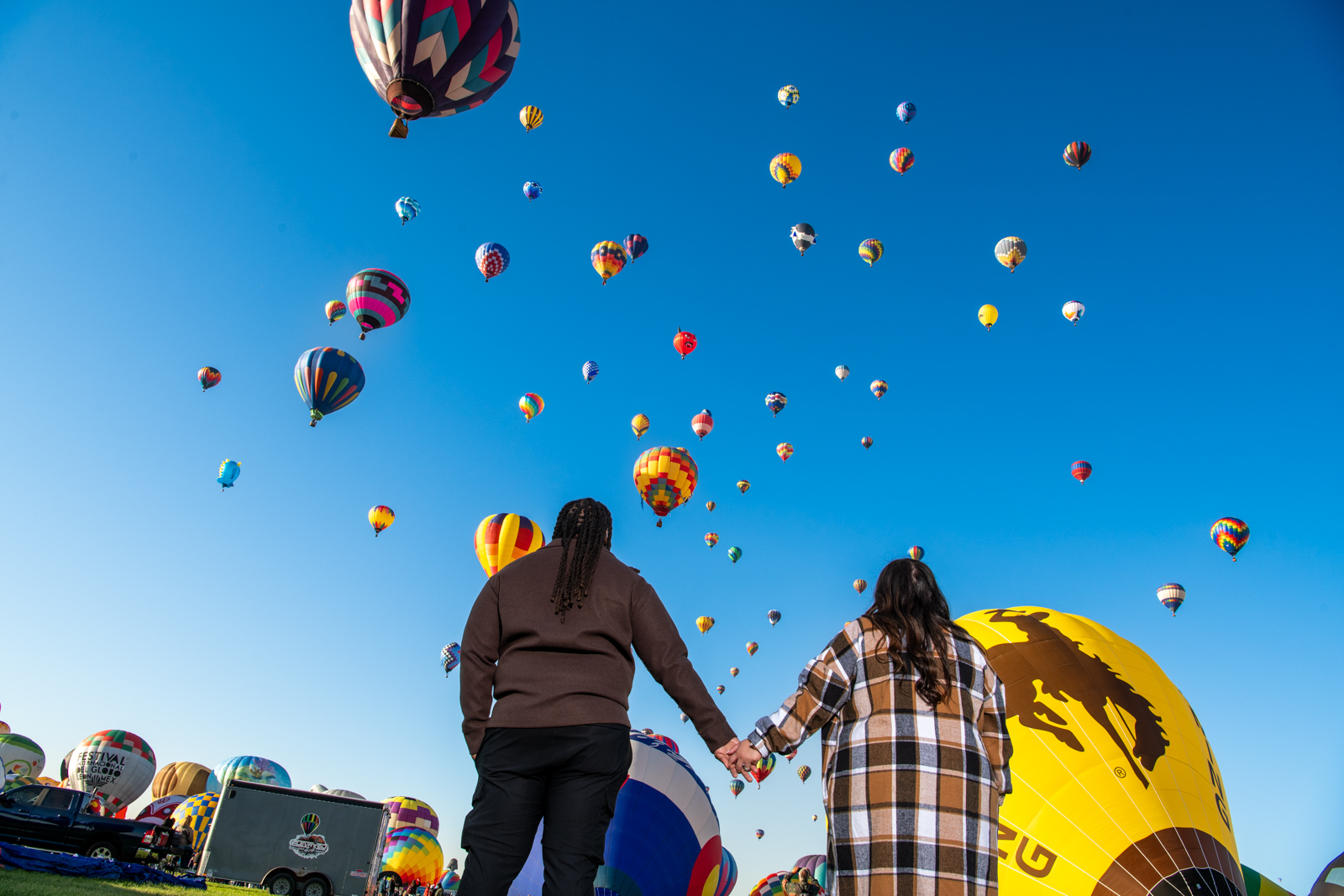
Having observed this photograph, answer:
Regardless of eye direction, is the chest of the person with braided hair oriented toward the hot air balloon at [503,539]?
yes

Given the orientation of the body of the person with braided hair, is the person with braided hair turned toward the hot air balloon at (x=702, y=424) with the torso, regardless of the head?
yes

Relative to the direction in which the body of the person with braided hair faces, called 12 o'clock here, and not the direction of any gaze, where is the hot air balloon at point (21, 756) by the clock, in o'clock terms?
The hot air balloon is roughly at 11 o'clock from the person with braided hair.

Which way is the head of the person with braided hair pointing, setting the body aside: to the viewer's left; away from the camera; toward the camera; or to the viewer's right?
away from the camera

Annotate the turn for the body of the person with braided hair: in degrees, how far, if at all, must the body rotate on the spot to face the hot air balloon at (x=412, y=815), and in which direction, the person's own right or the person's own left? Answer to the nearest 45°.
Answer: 0° — they already face it

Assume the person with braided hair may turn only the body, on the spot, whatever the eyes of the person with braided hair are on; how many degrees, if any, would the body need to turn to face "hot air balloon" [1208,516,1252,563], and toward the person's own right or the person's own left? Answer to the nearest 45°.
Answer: approximately 45° to the person's own right

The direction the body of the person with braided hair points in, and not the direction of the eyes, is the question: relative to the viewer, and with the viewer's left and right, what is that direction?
facing away from the viewer

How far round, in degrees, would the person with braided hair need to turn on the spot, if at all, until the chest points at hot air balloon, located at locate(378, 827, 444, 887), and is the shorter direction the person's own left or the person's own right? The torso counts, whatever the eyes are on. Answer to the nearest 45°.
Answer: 0° — they already face it
